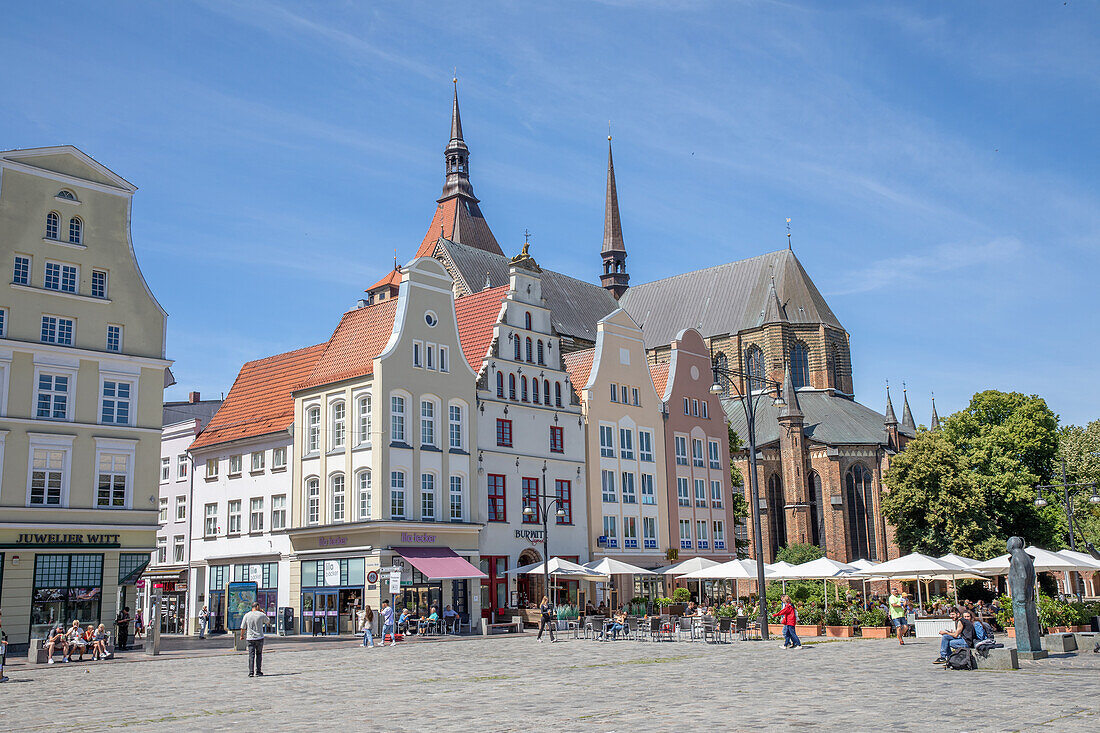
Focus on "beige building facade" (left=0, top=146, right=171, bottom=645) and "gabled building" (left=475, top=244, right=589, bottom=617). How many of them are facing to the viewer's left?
0

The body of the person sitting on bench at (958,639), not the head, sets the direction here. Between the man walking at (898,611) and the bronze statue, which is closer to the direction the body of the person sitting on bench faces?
the man walking

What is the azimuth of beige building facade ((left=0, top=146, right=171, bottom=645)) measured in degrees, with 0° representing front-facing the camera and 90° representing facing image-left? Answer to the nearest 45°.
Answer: approximately 315°

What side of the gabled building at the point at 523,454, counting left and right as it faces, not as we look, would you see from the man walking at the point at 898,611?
front

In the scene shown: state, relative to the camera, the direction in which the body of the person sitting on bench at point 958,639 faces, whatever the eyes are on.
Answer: to the viewer's left

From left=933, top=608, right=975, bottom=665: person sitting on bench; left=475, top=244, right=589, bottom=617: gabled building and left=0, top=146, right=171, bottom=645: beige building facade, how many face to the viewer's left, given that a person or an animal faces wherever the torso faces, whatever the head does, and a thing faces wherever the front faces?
1

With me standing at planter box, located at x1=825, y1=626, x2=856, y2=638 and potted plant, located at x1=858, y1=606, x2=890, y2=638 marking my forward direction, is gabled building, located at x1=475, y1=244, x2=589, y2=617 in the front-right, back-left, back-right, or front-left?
back-left

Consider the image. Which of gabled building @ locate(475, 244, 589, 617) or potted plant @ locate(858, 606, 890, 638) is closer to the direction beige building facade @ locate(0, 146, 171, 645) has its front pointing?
the potted plant

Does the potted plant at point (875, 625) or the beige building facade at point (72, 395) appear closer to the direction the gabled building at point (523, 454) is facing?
the potted plant

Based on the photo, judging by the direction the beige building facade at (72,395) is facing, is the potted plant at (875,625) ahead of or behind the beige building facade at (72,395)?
ahead

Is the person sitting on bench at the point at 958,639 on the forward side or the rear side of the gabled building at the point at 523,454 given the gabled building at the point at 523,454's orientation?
on the forward side

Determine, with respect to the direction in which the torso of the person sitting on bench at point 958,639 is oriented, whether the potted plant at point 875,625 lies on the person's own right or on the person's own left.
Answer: on the person's own right

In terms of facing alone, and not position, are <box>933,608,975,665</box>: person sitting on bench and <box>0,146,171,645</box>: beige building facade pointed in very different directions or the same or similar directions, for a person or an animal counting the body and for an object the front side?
very different directions
